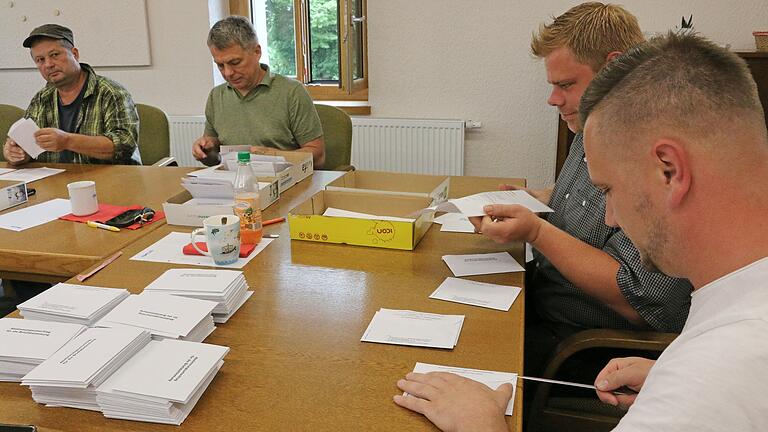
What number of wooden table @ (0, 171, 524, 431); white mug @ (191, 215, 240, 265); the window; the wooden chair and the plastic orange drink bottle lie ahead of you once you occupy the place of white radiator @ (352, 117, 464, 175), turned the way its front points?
4

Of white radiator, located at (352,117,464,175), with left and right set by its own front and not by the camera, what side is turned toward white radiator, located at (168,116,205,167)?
right

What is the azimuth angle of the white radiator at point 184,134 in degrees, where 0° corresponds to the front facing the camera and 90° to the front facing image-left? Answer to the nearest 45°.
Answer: approximately 0°

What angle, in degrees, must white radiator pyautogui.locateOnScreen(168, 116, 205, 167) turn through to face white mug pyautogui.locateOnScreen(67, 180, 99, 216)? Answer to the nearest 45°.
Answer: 0° — it already faces it

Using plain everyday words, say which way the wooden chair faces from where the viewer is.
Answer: facing to the left of the viewer

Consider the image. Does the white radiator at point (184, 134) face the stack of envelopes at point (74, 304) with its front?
yes

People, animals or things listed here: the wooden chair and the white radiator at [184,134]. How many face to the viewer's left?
1

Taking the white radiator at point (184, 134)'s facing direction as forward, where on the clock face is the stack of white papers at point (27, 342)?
The stack of white papers is roughly at 12 o'clock from the white radiator.

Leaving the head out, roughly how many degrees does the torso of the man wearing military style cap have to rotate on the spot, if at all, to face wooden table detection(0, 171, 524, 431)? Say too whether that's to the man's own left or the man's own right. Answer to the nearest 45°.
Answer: approximately 45° to the man's own left
